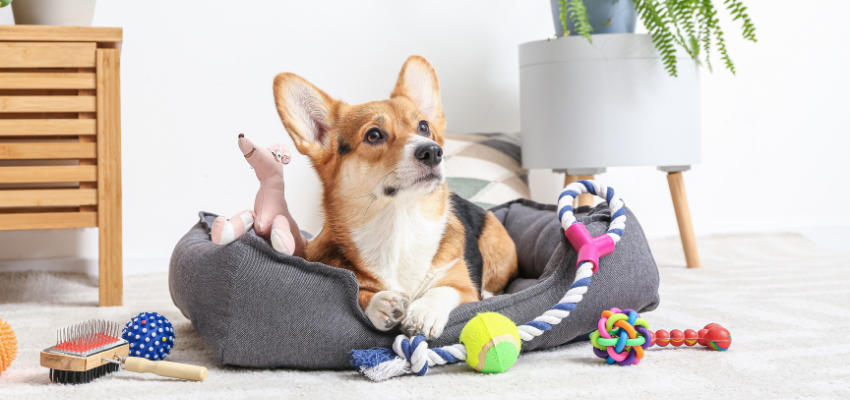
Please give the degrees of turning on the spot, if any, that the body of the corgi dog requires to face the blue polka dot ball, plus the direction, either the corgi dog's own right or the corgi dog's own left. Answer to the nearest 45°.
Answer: approximately 45° to the corgi dog's own right

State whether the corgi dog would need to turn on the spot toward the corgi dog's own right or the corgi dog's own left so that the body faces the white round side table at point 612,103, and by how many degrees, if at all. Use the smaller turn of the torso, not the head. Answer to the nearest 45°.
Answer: approximately 180°

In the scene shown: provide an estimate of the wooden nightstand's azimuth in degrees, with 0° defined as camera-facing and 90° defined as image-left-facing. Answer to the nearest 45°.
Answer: approximately 0°

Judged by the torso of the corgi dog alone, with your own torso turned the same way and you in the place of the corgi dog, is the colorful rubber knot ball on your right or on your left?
on your left

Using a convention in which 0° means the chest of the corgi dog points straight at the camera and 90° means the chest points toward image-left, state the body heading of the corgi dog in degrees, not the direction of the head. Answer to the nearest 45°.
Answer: approximately 45°

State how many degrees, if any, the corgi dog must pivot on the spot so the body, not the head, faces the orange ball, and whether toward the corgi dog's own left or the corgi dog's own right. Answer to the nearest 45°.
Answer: approximately 45° to the corgi dog's own right
